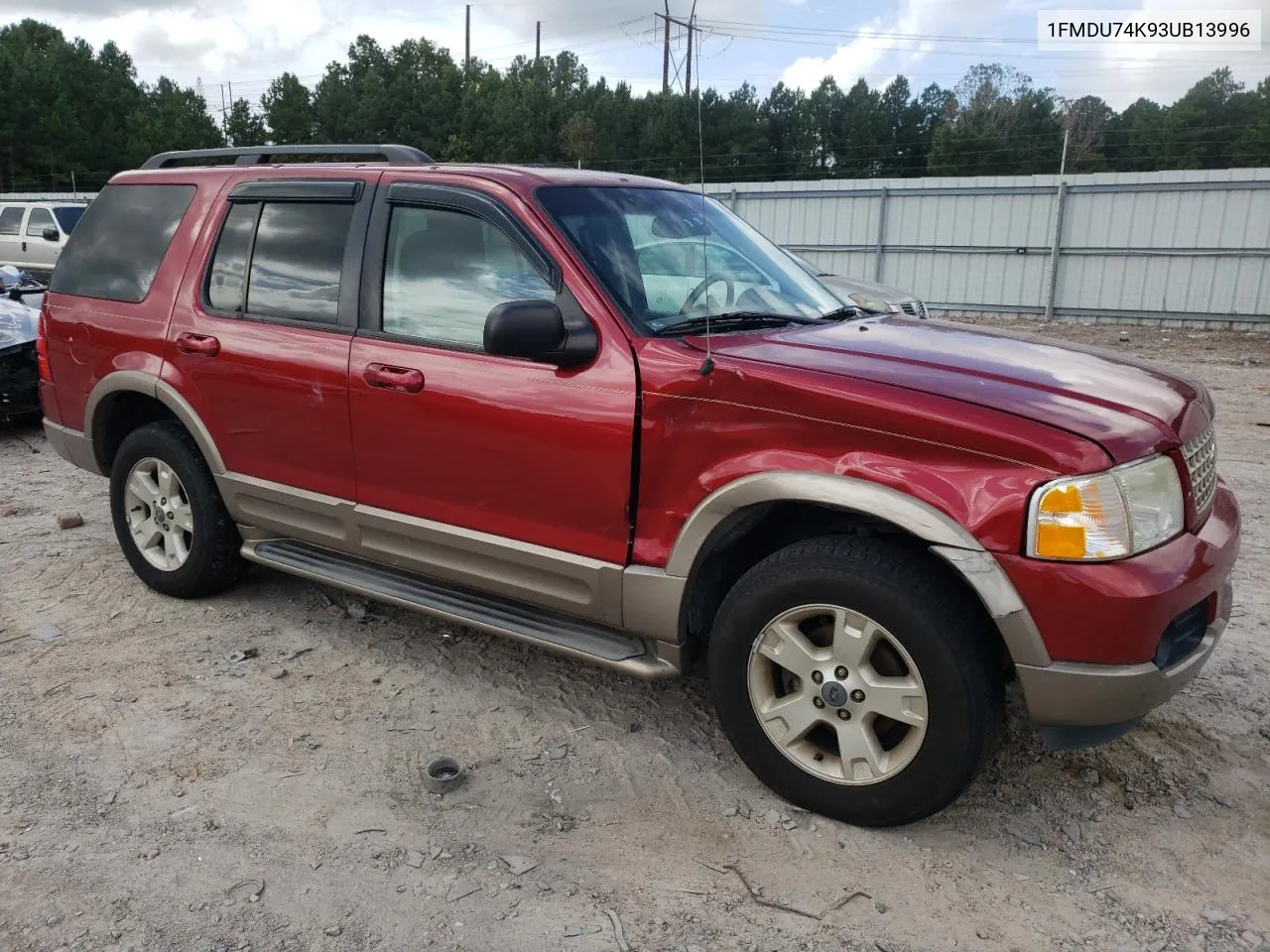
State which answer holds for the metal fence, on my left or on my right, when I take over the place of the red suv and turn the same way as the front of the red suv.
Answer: on my left

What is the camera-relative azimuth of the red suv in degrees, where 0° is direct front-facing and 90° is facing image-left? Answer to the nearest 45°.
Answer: approximately 315°
